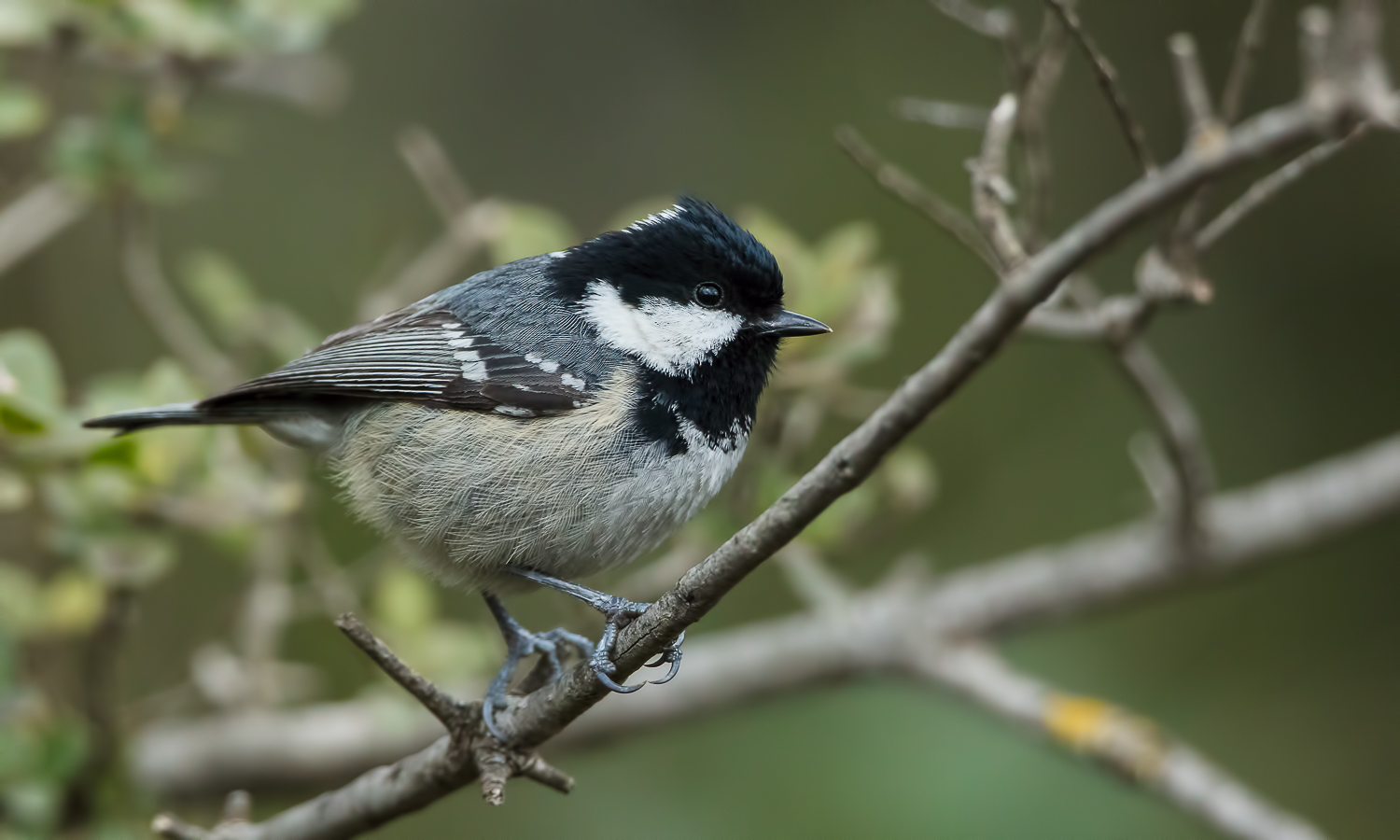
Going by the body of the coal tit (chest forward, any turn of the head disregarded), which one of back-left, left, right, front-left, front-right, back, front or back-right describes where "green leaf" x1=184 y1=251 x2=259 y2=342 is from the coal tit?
back-left

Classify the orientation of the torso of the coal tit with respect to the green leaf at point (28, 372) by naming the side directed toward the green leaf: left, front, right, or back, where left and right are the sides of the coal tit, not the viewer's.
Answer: back

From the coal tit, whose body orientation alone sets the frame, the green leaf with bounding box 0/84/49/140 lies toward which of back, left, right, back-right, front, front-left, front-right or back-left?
back

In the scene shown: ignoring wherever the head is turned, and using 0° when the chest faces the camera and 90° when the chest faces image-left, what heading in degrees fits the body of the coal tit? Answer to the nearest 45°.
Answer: approximately 270°

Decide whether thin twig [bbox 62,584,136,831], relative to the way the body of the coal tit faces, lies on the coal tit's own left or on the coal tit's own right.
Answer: on the coal tit's own left

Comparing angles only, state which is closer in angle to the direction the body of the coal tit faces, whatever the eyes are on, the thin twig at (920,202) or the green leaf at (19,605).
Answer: the thin twig

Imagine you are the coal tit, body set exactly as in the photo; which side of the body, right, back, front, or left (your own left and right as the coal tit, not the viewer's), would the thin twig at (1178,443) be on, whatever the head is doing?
front

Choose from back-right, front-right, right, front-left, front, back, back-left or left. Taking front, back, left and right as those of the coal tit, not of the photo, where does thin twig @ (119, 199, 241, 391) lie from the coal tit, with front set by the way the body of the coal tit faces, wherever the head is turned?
back-left

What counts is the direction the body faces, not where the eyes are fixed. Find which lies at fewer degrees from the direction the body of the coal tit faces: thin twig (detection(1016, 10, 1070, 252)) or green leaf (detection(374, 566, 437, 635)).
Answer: the thin twig
